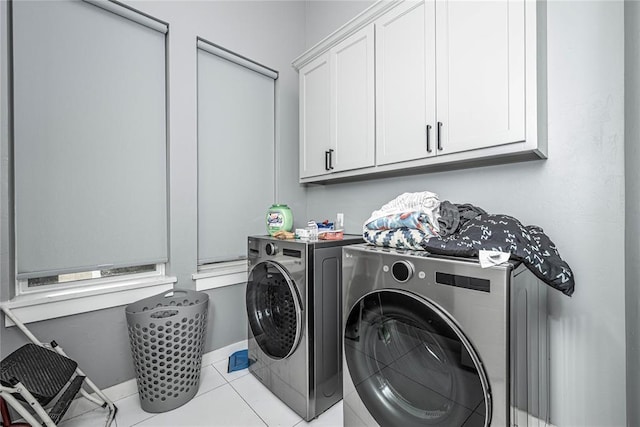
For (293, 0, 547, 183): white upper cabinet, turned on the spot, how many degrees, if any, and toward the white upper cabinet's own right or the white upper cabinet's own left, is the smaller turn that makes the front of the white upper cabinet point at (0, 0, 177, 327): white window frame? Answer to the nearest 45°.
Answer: approximately 45° to the white upper cabinet's own right

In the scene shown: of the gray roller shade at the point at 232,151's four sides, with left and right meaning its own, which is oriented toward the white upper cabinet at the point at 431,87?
front

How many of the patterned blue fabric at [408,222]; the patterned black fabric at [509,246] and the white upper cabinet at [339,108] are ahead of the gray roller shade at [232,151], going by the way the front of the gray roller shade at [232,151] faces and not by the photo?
3

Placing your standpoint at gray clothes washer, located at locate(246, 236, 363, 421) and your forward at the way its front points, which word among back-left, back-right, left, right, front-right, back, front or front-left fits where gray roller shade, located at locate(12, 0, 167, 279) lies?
front-right

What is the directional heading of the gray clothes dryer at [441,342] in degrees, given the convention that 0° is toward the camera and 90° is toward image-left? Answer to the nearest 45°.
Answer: approximately 45°

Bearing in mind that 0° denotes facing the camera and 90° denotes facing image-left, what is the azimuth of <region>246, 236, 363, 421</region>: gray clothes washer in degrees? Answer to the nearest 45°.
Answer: approximately 45°

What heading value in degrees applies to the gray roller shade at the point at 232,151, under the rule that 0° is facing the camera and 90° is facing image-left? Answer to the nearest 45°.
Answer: approximately 315°

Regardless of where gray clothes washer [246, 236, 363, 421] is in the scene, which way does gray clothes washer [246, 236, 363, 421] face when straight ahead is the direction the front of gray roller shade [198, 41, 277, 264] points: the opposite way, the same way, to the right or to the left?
to the right
